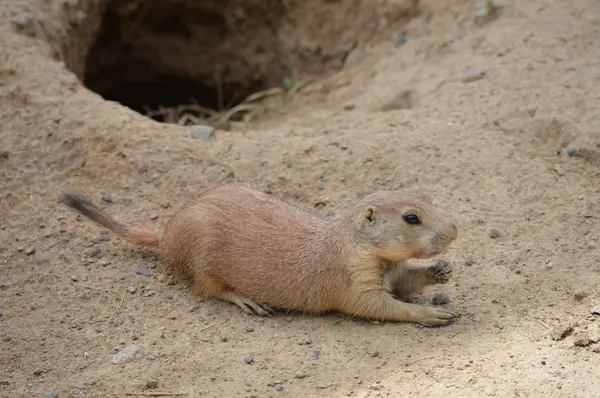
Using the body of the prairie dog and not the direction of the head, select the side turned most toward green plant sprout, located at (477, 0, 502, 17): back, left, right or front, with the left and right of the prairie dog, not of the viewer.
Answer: left

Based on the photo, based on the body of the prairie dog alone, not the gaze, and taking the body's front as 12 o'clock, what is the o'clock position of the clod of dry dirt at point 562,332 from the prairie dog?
The clod of dry dirt is roughly at 1 o'clock from the prairie dog.

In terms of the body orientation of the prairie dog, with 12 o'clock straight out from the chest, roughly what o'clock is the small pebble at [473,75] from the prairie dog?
The small pebble is roughly at 10 o'clock from the prairie dog.

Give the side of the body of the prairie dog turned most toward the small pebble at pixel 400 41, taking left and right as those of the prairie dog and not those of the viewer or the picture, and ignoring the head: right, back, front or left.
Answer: left

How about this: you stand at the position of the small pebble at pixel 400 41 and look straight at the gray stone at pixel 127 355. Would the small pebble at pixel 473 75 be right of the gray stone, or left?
left

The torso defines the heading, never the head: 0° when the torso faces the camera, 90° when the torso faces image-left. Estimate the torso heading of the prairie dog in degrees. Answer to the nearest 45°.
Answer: approximately 270°

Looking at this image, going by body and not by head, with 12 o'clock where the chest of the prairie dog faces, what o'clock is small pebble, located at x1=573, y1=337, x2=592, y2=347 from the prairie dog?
The small pebble is roughly at 1 o'clock from the prairie dog.

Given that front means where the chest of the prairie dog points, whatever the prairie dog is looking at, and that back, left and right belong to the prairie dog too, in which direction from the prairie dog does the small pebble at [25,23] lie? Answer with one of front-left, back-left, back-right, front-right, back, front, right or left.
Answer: back-left

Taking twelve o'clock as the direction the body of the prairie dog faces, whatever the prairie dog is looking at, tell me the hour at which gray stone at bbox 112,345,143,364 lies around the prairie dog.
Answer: The gray stone is roughly at 5 o'clock from the prairie dog.

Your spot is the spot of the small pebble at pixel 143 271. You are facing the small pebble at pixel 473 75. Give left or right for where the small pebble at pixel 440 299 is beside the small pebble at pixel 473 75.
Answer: right
